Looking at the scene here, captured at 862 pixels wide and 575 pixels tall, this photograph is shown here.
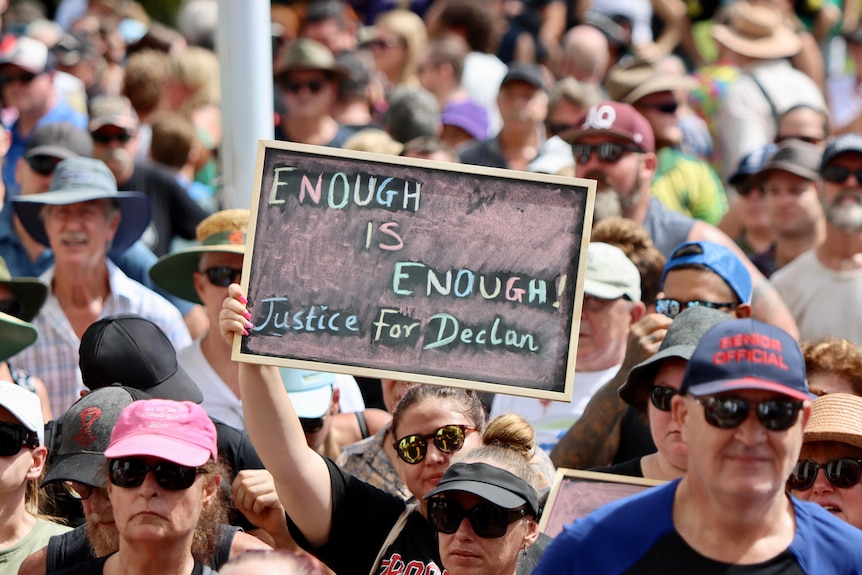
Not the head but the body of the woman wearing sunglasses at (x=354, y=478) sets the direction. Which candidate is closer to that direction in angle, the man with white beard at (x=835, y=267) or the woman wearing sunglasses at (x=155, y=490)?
the woman wearing sunglasses

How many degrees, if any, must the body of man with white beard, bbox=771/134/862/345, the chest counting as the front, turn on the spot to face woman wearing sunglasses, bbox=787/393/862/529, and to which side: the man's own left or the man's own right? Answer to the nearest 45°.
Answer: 0° — they already face them

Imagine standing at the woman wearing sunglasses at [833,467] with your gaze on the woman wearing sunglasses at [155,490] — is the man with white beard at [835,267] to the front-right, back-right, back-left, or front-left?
back-right

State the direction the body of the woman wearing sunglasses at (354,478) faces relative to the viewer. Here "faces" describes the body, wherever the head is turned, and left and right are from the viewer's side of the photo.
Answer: facing the viewer

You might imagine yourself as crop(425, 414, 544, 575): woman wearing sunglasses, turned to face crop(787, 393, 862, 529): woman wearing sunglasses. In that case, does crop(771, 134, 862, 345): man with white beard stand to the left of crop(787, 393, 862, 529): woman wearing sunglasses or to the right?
left

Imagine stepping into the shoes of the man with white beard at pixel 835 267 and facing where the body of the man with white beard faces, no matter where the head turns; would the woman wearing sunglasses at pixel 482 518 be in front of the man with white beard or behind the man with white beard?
in front

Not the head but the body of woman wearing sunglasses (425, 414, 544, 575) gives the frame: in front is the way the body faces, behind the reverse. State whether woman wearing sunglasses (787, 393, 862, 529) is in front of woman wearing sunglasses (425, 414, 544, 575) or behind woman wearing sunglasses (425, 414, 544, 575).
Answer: behind

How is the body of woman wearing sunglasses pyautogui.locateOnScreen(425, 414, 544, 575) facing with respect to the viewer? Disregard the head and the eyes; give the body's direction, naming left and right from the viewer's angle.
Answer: facing the viewer and to the left of the viewer

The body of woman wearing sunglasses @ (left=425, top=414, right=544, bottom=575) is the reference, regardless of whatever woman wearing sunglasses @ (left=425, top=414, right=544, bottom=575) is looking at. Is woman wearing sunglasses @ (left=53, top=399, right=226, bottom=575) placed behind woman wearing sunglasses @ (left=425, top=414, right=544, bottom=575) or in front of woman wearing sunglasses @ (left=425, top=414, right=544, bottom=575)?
in front

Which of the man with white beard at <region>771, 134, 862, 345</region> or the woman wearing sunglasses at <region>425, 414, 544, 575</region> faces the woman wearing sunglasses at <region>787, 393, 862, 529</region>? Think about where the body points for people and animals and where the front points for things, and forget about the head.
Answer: the man with white beard

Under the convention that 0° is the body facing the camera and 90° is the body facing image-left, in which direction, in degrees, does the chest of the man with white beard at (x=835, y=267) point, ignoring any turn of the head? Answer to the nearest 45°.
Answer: approximately 0°

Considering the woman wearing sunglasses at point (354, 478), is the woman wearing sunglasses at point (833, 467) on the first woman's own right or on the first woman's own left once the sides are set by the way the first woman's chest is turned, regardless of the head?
on the first woman's own left

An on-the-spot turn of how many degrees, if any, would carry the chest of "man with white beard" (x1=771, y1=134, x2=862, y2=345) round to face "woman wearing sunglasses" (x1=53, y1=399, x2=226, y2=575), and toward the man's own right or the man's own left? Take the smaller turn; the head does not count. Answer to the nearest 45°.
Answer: approximately 45° to the man's own right
